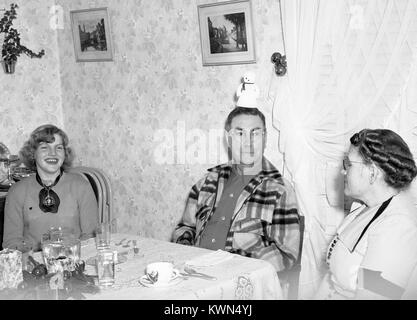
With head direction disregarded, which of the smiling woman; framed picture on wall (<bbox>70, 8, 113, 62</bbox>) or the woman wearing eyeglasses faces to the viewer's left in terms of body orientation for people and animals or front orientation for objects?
the woman wearing eyeglasses

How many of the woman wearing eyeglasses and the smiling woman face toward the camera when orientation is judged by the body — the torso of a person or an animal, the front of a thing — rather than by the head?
1

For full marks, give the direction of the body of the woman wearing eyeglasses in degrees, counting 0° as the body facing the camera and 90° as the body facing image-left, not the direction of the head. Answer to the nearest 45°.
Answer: approximately 90°

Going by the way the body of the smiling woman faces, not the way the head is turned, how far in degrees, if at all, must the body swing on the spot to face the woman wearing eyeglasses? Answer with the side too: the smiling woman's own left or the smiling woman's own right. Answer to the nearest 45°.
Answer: approximately 45° to the smiling woman's own left

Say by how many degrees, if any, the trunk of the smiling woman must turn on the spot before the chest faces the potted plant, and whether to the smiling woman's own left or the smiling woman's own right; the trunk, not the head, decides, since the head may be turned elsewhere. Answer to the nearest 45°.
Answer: approximately 180°

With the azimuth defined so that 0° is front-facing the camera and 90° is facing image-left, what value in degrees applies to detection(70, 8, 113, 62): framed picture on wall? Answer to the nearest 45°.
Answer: approximately 0°
